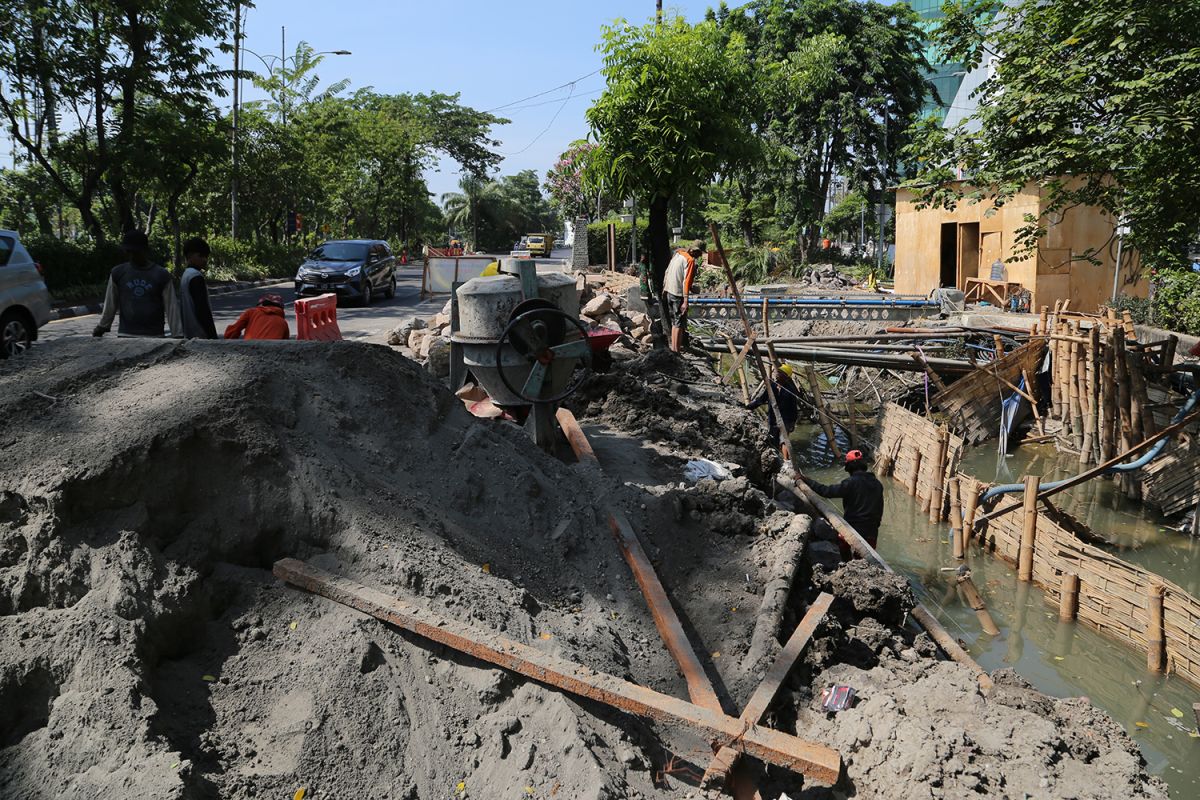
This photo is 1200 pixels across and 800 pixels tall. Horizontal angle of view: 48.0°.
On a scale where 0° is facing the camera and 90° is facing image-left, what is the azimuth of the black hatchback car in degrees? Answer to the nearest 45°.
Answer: approximately 45°

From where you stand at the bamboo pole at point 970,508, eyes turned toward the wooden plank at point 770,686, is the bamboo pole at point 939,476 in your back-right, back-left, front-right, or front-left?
back-right

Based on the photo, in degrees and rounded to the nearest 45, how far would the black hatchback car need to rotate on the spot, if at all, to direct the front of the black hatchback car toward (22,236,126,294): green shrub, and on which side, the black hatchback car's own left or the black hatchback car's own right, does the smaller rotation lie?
approximately 45° to the black hatchback car's own right
